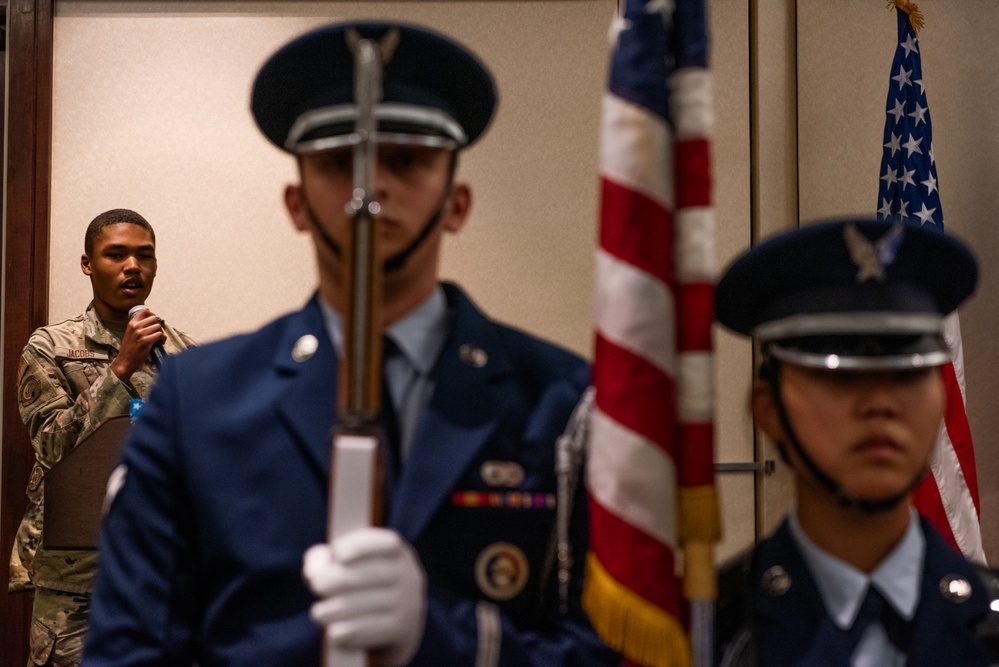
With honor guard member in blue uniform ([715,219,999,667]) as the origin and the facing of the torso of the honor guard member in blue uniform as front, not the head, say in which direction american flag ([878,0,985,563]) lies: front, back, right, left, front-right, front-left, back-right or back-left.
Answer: back

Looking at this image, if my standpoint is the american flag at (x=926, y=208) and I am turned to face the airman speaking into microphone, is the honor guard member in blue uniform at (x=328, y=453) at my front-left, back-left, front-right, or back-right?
front-left

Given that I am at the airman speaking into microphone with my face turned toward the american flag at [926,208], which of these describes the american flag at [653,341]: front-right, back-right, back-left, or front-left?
front-right

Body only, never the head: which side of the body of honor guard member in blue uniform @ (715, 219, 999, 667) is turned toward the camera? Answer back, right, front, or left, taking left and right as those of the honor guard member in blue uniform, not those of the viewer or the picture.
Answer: front

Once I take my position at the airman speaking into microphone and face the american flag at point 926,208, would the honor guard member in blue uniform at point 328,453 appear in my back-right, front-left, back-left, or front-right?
front-right

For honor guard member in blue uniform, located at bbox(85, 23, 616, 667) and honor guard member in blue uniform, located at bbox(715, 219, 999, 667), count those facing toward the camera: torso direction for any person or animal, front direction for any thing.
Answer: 2

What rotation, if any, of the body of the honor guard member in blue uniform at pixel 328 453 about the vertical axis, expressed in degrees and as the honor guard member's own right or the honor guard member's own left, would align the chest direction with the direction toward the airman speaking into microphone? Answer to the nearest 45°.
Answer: approximately 180°

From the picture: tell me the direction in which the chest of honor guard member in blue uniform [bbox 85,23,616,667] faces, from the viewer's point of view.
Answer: toward the camera
